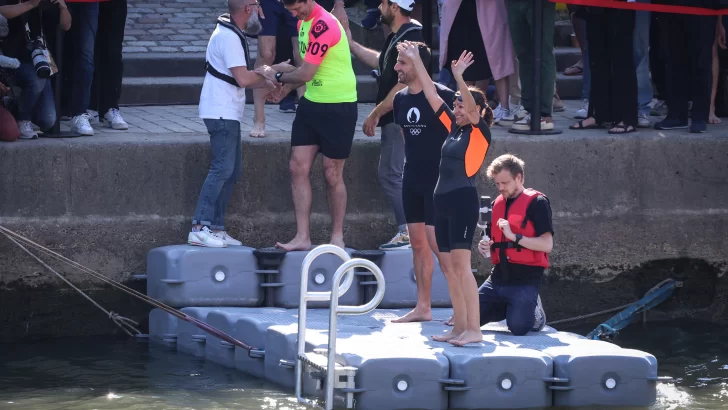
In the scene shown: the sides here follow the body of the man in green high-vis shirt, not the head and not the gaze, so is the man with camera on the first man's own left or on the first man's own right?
on the first man's own right

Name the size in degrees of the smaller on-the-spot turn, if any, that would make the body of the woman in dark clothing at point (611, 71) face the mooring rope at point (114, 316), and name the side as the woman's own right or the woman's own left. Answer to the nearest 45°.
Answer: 0° — they already face it

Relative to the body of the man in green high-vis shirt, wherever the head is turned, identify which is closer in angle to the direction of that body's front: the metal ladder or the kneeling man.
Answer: the metal ladder
